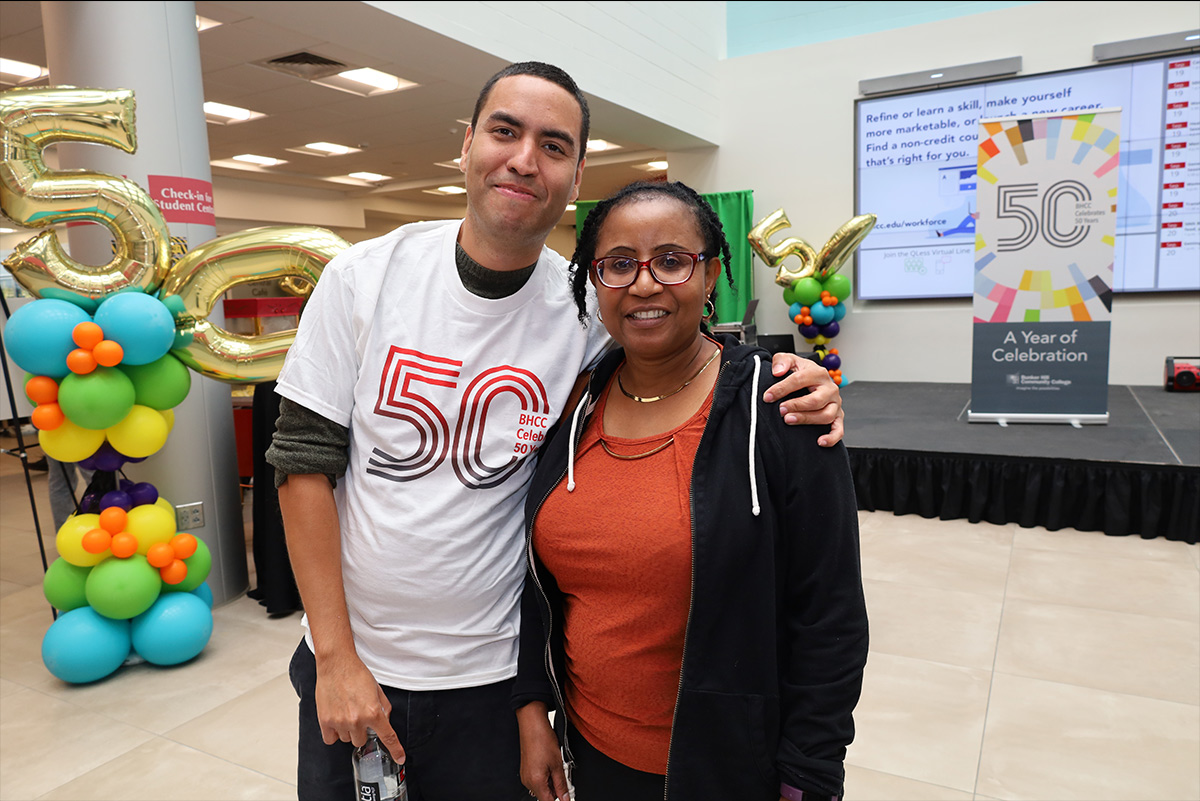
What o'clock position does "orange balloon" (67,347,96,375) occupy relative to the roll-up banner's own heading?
The orange balloon is roughly at 1 o'clock from the roll-up banner.

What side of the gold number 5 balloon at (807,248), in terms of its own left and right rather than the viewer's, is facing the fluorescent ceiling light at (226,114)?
right

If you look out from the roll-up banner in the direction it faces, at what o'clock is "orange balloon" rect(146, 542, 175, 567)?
The orange balloon is roughly at 1 o'clock from the roll-up banner.

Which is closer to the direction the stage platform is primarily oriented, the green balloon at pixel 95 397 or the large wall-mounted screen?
the green balloon

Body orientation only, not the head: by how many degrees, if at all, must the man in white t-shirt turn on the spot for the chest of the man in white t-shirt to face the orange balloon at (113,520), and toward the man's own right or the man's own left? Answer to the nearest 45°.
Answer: approximately 135° to the man's own right

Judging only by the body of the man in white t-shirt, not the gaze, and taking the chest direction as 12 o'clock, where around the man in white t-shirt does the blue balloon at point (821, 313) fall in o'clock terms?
The blue balloon is roughly at 7 o'clock from the man in white t-shirt.

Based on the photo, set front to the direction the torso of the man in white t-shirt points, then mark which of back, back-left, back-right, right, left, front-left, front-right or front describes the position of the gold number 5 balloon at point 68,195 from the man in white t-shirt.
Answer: back-right

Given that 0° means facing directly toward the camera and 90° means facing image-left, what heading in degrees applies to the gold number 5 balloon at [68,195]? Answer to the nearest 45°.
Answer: approximately 0°
